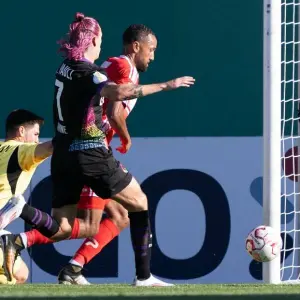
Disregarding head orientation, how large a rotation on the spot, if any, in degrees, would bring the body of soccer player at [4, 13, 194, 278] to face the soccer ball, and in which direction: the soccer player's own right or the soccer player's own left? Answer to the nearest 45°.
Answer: approximately 45° to the soccer player's own right

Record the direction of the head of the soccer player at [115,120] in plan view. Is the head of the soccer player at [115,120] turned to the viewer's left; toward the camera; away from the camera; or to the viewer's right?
to the viewer's right

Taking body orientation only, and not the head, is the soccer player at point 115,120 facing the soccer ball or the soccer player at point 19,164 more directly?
the soccer ball

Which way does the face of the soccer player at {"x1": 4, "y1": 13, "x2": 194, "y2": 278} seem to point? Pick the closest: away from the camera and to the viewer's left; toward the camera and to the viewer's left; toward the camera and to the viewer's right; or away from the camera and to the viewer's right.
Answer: away from the camera and to the viewer's right

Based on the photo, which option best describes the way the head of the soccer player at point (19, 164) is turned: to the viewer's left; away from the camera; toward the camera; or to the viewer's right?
to the viewer's right

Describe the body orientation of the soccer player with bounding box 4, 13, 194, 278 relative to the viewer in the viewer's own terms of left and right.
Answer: facing away from the viewer and to the right of the viewer
